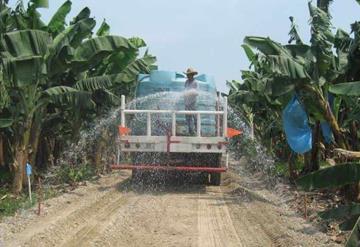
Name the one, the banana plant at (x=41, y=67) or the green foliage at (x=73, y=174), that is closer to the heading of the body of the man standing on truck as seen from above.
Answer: the banana plant

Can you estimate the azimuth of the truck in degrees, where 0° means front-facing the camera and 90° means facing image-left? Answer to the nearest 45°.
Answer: approximately 180°

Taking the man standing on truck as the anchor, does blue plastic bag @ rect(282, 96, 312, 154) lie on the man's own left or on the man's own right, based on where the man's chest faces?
on the man's own left

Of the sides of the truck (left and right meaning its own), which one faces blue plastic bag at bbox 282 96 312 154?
right

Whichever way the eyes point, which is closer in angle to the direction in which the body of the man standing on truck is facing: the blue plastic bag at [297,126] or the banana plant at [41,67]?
the banana plant

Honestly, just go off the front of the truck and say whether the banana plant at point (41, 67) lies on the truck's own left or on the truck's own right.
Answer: on the truck's own left
